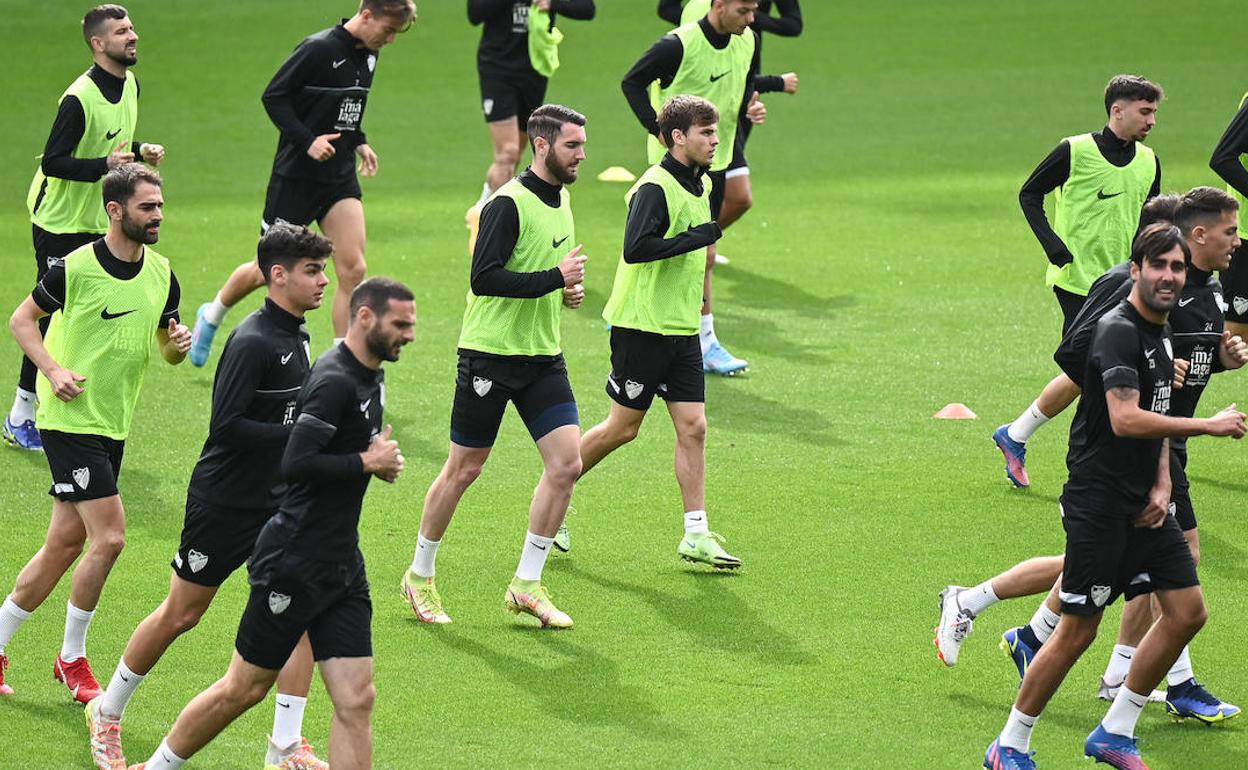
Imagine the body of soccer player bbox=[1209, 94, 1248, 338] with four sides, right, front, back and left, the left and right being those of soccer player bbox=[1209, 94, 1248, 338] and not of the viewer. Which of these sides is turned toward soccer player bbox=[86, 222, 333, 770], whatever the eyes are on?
right

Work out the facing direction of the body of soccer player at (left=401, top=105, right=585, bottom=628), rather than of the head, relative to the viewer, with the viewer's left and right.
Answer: facing the viewer and to the right of the viewer

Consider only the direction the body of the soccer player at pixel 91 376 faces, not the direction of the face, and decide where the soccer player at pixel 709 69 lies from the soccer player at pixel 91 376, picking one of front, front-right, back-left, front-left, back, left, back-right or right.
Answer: left

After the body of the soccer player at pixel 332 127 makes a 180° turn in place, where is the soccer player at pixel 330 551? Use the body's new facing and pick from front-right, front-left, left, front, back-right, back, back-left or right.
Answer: back-left

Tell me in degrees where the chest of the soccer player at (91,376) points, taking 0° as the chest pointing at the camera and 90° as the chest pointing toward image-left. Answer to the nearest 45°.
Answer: approximately 315°

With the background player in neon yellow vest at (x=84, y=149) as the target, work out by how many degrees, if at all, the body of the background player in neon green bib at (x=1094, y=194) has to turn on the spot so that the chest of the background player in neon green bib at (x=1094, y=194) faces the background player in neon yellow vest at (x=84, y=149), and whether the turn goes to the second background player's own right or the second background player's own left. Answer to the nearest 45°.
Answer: approximately 135° to the second background player's own right

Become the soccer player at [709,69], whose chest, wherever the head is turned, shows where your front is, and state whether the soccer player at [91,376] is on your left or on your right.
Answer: on your right

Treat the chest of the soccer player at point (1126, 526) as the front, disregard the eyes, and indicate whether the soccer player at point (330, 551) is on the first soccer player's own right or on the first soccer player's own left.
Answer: on the first soccer player's own right

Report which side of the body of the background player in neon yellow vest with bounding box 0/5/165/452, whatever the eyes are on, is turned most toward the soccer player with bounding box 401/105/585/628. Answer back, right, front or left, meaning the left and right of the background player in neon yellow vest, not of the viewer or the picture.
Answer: front

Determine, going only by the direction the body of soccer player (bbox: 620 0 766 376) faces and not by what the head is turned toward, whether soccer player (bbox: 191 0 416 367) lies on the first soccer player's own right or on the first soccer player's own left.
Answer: on the first soccer player's own right
